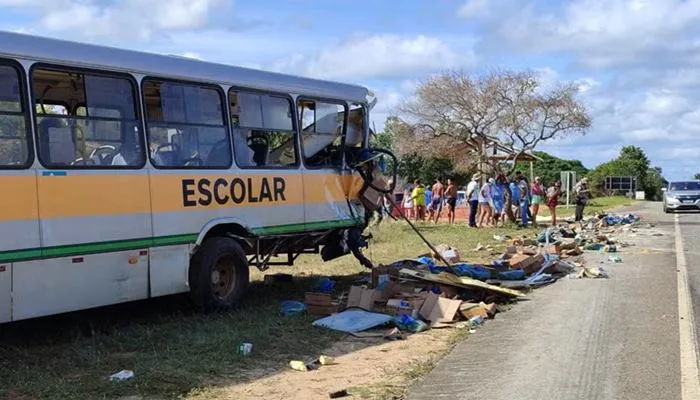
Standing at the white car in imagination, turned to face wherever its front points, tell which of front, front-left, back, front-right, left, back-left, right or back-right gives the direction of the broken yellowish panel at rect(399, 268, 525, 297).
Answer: front

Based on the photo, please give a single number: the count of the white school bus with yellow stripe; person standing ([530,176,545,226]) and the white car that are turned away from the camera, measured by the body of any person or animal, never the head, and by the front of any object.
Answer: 0

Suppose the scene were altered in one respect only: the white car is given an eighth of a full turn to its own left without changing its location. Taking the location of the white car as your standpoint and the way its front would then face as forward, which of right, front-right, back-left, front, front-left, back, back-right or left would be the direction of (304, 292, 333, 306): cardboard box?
front-right

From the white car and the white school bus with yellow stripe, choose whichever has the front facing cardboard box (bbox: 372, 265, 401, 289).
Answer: the white car

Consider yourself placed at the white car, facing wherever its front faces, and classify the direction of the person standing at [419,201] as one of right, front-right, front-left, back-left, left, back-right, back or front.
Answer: front-right

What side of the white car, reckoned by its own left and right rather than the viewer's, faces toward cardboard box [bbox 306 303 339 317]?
front

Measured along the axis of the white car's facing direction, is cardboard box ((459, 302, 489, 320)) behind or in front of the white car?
in front

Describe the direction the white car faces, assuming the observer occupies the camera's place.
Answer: facing the viewer

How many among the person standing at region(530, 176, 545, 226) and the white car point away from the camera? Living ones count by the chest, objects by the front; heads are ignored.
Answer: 0

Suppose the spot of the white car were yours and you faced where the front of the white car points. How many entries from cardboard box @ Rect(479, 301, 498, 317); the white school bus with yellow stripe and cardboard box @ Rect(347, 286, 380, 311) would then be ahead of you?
3
